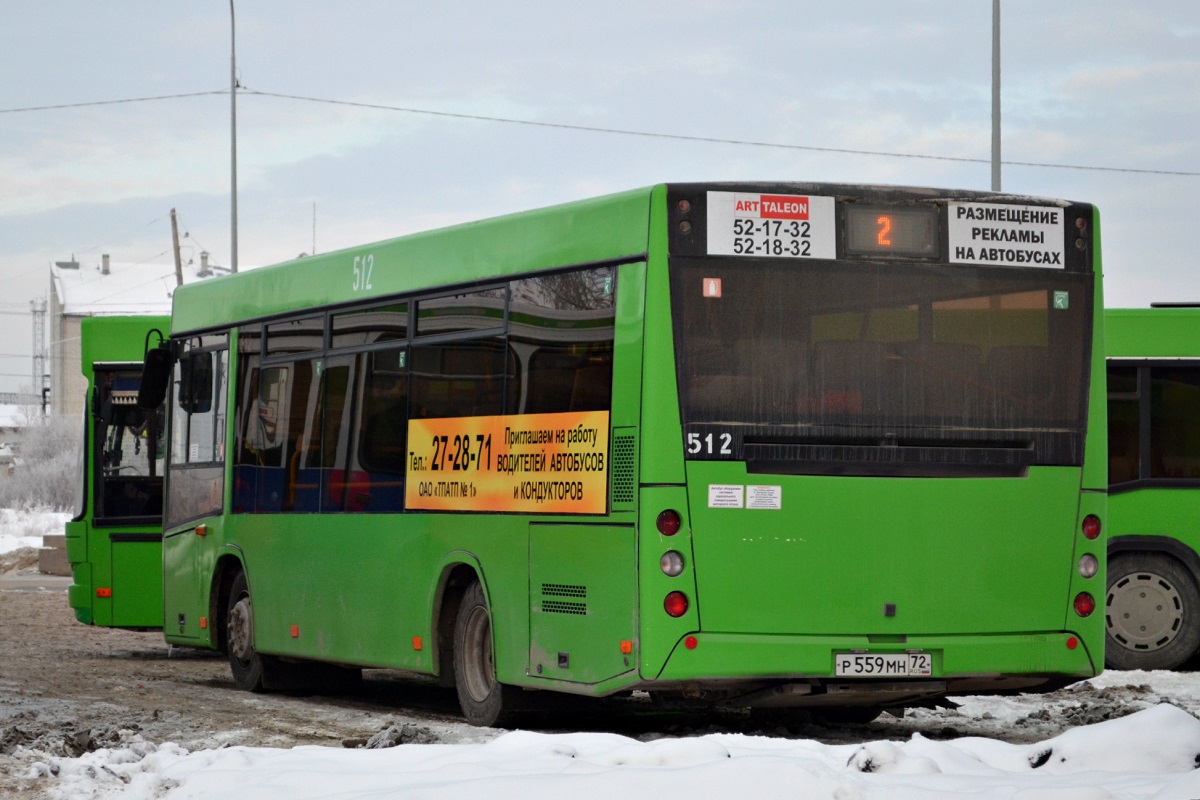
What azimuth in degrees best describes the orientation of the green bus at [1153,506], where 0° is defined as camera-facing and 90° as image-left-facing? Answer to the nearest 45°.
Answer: approximately 90°

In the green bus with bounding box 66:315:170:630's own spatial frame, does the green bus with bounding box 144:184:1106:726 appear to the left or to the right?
on its left

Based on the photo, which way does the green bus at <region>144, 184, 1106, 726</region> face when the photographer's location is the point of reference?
facing away from the viewer and to the left of the viewer

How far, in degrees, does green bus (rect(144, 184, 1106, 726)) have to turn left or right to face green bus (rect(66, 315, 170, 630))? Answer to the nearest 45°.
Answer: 0° — it already faces it

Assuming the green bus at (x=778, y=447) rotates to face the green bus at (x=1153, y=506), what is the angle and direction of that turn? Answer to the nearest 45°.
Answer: approximately 90° to its right

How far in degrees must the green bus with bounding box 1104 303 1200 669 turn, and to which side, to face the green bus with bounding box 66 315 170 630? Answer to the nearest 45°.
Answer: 0° — it already faces it
